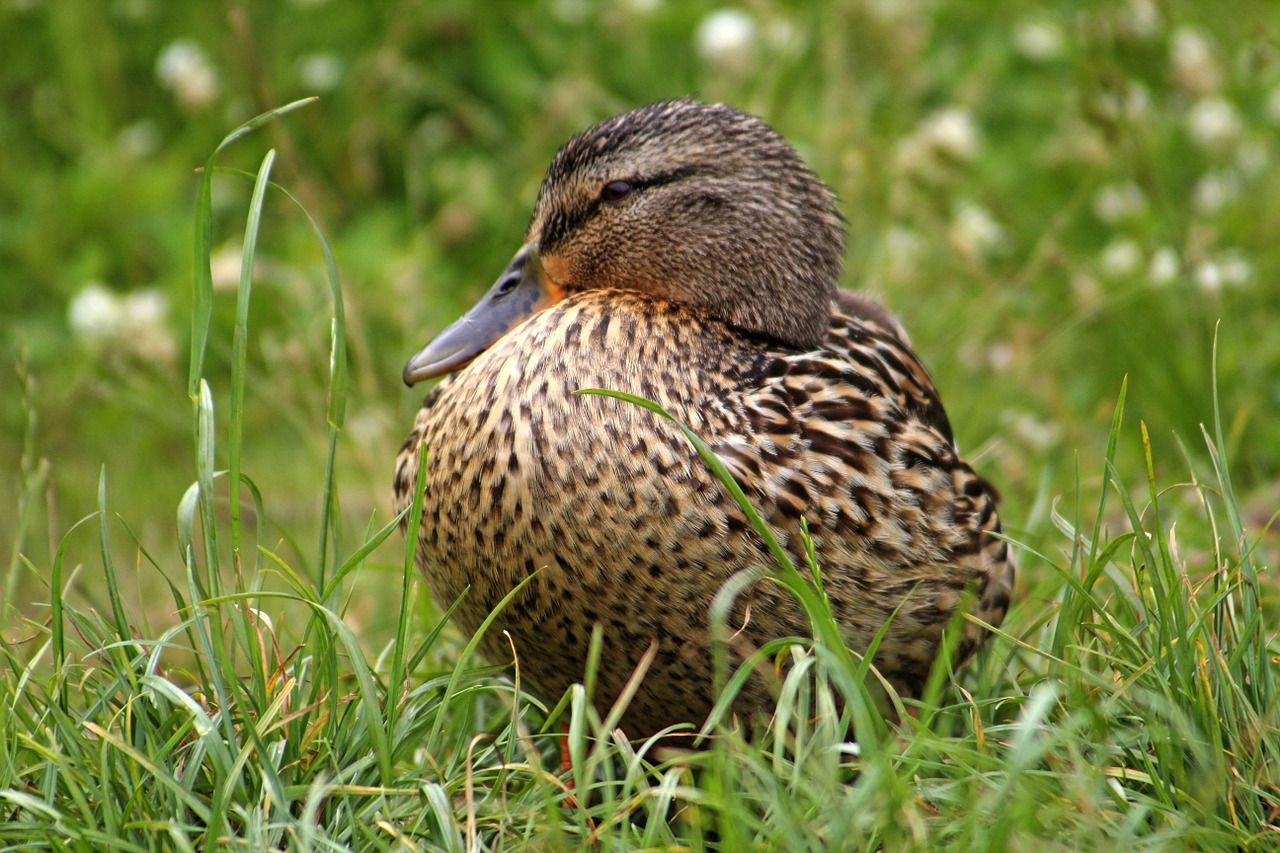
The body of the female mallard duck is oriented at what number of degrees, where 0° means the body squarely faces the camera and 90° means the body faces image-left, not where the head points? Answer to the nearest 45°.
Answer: approximately 45°

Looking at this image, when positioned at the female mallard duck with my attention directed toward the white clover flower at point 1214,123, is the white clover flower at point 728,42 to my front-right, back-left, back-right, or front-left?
front-left

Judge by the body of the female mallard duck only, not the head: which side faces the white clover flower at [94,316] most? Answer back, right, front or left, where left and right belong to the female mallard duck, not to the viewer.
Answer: right

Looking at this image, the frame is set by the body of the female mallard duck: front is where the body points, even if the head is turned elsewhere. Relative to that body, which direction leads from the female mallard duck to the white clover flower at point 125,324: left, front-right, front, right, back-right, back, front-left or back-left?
right

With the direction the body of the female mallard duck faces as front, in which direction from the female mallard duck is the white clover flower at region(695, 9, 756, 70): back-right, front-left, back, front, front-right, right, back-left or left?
back-right

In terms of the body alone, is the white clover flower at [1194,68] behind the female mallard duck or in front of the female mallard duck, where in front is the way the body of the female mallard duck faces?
behind

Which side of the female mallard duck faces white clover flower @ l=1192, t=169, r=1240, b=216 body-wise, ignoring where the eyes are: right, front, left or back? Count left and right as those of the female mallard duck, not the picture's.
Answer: back

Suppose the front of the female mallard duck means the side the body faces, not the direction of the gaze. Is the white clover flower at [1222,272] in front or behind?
behind

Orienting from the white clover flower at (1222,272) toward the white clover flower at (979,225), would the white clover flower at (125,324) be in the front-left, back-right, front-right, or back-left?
front-left

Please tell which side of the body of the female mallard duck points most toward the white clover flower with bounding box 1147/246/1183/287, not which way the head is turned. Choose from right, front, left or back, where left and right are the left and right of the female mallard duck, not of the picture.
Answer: back

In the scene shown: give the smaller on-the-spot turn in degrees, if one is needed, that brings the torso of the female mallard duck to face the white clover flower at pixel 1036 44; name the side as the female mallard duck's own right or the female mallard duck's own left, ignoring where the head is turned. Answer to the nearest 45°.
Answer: approximately 135° to the female mallard duck's own right
